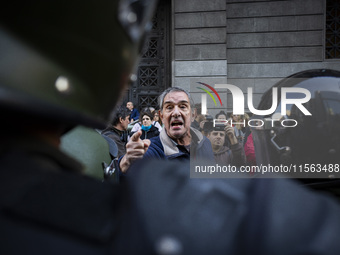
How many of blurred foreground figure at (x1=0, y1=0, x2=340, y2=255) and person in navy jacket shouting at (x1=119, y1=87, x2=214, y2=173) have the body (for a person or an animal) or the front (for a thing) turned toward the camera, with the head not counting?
1

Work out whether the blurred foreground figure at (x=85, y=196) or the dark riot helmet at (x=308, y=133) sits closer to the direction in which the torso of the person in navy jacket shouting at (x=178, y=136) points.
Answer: the blurred foreground figure

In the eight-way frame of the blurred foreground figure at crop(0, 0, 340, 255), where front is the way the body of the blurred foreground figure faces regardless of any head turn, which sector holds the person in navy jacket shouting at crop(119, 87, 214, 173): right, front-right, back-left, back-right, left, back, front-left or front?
front-left

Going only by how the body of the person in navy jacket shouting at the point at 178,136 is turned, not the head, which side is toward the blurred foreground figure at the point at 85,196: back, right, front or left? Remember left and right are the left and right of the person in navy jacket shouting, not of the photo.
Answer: front

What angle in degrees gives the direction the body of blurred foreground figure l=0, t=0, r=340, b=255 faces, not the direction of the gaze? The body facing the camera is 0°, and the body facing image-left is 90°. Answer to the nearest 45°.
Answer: approximately 225°

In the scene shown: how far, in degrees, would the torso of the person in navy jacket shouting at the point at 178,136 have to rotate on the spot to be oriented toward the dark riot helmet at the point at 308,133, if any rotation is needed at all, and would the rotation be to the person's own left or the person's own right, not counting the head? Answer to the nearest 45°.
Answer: approximately 45° to the person's own left

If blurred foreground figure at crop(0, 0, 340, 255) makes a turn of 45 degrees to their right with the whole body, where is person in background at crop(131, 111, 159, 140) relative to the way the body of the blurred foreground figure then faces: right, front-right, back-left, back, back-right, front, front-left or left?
left

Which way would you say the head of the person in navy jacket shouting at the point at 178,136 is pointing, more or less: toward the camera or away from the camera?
toward the camera

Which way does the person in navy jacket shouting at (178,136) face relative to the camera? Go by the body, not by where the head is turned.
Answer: toward the camera

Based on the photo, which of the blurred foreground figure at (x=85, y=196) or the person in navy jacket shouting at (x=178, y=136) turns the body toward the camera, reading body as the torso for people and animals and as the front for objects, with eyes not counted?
the person in navy jacket shouting

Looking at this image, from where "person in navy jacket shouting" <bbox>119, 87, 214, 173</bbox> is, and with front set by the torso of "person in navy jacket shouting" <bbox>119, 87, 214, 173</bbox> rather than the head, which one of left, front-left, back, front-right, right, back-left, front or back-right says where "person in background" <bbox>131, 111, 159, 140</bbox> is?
back
